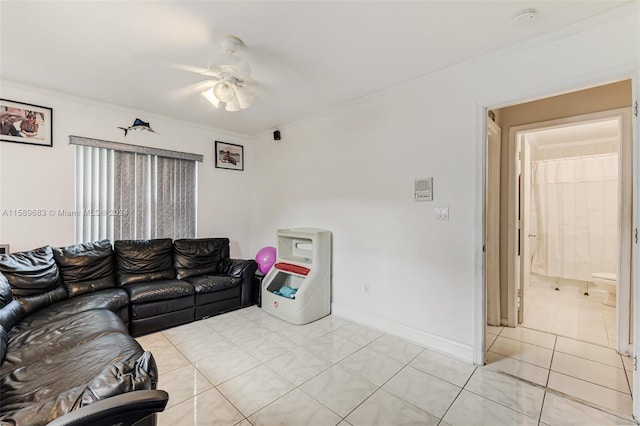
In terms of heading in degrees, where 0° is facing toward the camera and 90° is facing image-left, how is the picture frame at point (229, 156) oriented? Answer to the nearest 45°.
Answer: approximately 315°

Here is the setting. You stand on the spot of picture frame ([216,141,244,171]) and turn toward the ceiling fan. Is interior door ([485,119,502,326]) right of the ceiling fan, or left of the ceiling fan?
left

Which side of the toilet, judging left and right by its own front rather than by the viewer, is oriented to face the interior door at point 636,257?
left

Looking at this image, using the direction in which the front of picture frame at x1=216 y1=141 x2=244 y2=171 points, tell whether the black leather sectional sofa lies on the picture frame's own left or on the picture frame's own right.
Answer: on the picture frame's own right

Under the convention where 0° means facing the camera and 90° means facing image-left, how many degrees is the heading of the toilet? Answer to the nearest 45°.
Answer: approximately 90°

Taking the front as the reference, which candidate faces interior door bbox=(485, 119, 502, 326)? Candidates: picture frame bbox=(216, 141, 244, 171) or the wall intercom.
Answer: the picture frame

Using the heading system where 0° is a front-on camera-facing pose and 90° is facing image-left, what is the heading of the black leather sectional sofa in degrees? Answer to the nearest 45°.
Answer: approximately 315°

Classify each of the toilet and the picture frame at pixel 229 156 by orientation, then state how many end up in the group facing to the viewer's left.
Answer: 1

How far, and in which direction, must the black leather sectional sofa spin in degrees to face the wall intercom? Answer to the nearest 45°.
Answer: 0° — it already faces it
